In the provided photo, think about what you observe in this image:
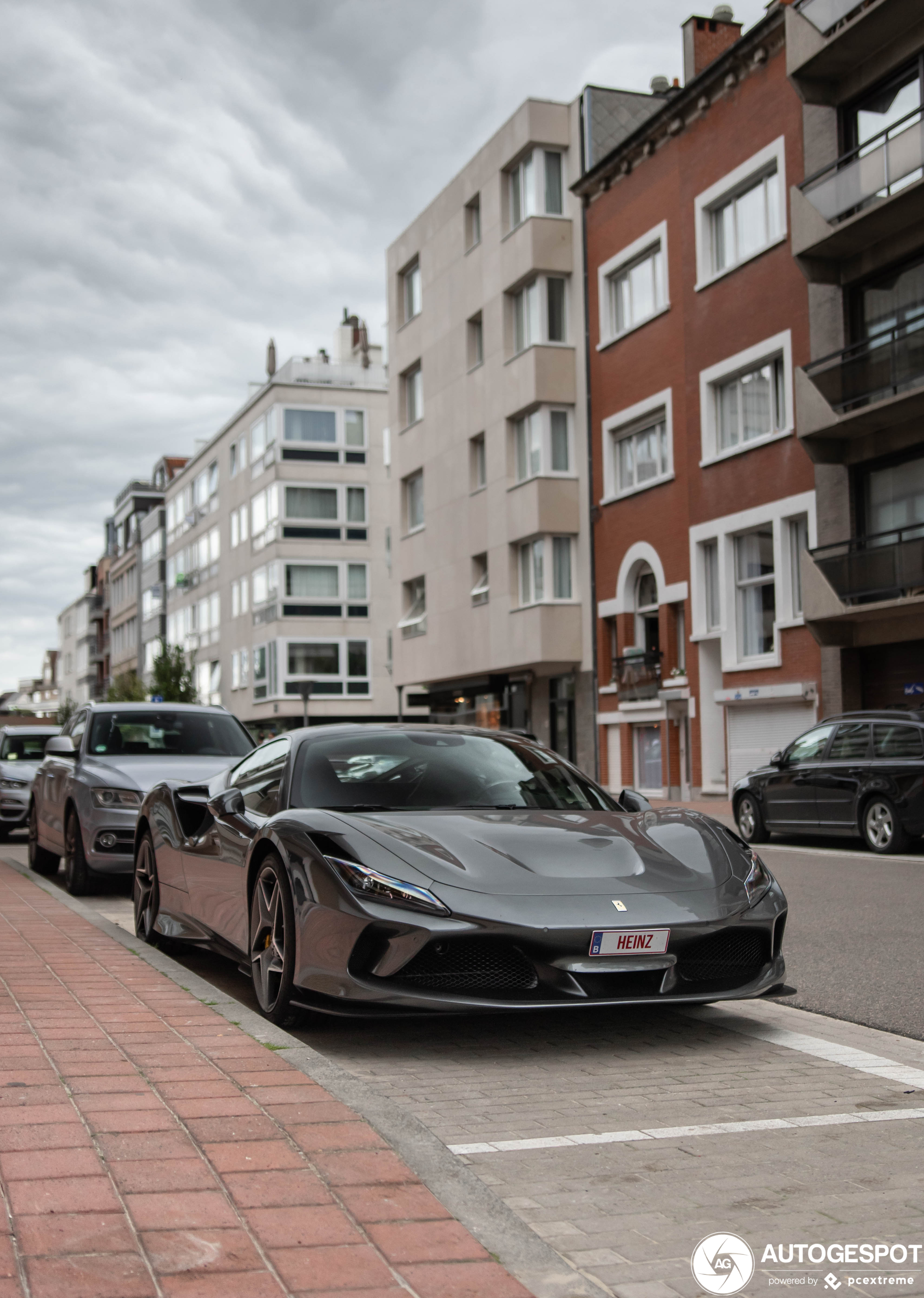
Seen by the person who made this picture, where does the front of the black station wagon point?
facing away from the viewer and to the left of the viewer

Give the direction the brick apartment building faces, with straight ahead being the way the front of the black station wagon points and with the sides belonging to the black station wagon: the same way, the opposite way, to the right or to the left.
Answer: to the left

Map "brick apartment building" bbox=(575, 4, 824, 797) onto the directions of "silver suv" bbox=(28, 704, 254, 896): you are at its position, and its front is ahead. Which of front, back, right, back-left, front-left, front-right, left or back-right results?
left

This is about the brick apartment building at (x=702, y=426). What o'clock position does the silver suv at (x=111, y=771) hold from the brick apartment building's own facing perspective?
The silver suv is roughly at 11 o'clock from the brick apartment building.

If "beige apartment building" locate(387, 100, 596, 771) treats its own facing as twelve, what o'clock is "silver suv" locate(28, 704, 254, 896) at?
The silver suv is roughly at 11 o'clock from the beige apartment building.

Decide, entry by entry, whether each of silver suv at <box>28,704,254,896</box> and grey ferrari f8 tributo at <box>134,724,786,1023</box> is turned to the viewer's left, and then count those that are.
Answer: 0

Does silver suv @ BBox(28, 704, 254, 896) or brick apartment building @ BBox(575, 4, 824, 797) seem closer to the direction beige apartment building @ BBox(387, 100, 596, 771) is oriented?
the silver suv

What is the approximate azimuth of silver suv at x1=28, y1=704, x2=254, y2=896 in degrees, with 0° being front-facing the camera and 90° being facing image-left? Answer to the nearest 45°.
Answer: approximately 315°

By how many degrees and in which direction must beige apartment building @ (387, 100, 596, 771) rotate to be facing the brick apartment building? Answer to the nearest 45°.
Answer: approximately 90° to its left

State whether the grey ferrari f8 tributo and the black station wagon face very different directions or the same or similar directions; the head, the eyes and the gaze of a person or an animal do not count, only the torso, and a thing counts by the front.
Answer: very different directions

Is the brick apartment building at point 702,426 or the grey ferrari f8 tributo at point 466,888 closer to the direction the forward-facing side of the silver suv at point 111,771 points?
the grey ferrari f8 tributo

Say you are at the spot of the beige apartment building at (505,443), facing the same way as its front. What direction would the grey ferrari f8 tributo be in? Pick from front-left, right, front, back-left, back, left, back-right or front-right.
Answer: front-left

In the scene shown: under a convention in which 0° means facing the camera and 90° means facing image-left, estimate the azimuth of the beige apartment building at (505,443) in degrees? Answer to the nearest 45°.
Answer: approximately 45°

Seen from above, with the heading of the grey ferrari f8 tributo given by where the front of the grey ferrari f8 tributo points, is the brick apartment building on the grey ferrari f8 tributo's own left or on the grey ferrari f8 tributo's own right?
on the grey ferrari f8 tributo's own left

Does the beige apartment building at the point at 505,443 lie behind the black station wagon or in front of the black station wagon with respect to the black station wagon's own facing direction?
in front
